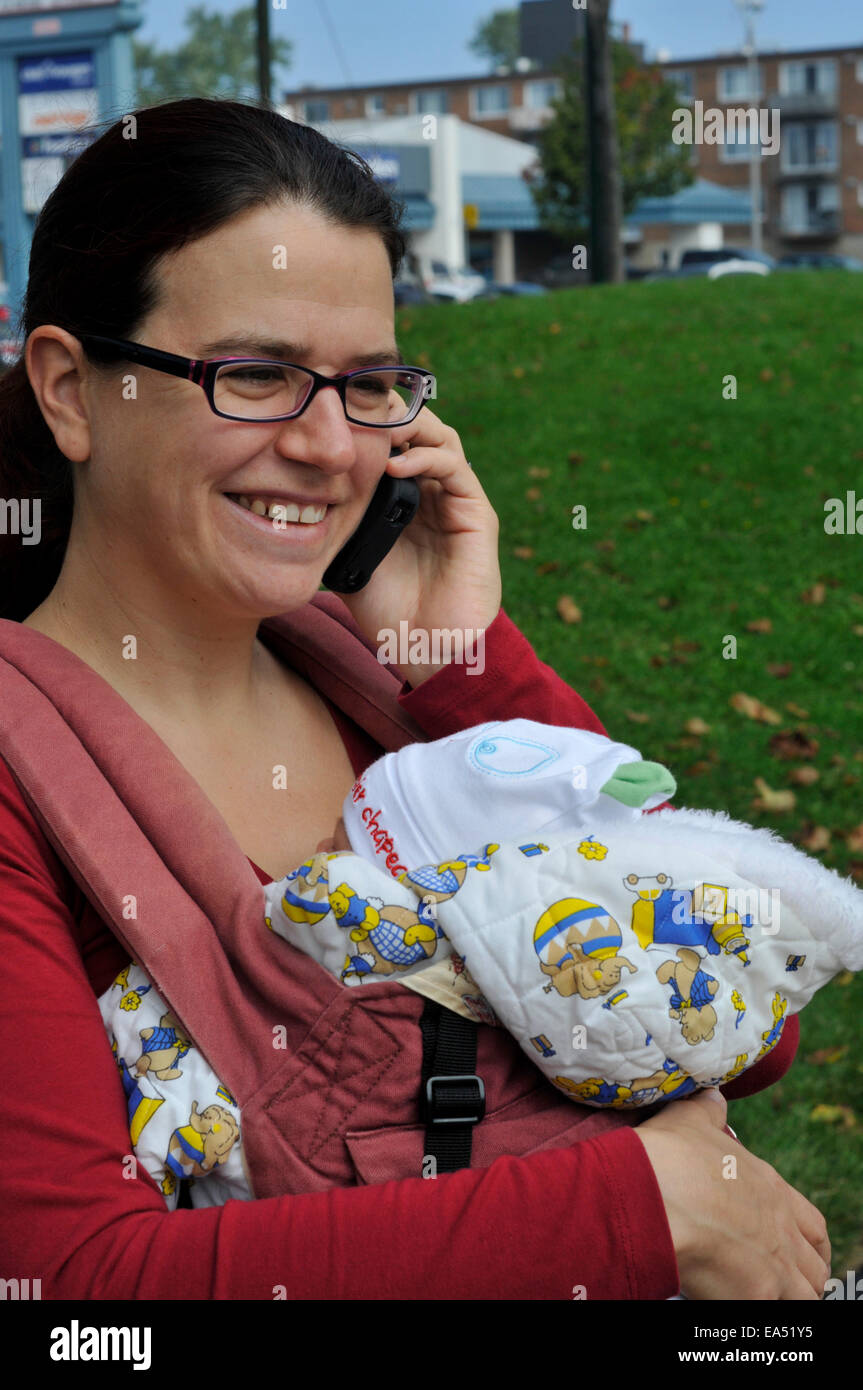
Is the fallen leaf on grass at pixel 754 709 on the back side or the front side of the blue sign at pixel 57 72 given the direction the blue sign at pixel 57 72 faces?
on the front side

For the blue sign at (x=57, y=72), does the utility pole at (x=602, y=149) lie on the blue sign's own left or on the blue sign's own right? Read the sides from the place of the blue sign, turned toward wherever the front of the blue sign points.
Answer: on the blue sign's own left

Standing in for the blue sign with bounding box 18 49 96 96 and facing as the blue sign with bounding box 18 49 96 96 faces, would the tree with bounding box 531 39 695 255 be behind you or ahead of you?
behind

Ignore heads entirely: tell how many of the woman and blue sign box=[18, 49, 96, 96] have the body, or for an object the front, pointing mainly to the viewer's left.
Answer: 0

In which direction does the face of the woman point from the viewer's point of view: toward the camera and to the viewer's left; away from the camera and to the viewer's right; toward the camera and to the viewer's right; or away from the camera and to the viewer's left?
toward the camera and to the viewer's right

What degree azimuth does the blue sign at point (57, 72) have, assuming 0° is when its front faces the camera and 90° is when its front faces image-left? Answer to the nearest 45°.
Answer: approximately 0°

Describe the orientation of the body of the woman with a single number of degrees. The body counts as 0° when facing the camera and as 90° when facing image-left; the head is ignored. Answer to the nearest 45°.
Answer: approximately 315°

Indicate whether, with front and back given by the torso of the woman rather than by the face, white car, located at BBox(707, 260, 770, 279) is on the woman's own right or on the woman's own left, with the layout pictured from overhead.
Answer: on the woman's own left

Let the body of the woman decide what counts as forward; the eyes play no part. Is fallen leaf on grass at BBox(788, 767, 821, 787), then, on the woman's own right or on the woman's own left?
on the woman's own left

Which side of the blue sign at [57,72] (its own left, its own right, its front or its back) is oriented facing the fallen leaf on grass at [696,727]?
front

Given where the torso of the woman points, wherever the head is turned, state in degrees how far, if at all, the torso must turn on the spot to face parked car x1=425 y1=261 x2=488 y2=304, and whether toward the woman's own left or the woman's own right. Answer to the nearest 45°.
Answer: approximately 135° to the woman's own left

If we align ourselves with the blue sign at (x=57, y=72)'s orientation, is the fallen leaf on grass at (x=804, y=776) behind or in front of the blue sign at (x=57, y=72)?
in front
